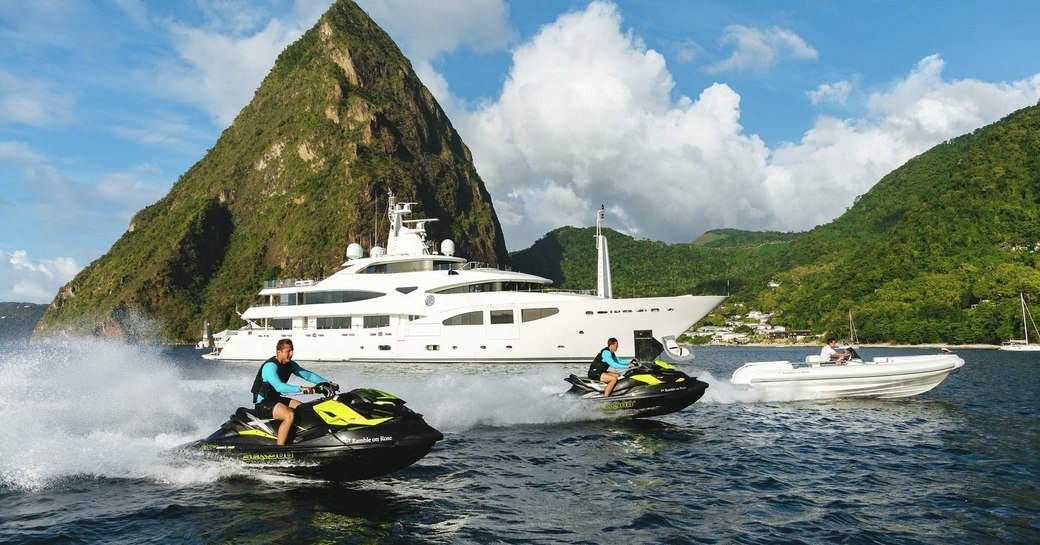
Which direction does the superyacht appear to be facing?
to the viewer's right

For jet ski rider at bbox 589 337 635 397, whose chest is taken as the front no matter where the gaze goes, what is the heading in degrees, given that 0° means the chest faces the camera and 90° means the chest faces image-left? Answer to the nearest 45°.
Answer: approximately 270°

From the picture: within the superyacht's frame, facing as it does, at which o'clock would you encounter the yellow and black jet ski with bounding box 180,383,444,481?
The yellow and black jet ski is roughly at 3 o'clock from the superyacht.

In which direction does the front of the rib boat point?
to the viewer's right

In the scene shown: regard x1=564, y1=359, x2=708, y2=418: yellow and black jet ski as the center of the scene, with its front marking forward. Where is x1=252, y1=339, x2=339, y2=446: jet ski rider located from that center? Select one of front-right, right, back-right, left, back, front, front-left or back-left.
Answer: back-right

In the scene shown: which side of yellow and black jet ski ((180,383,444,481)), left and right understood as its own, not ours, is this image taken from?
right

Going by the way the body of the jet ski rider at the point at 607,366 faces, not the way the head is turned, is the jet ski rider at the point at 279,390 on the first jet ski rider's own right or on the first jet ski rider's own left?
on the first jet ski rider's own right

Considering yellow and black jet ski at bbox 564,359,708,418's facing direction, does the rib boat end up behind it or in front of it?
in front

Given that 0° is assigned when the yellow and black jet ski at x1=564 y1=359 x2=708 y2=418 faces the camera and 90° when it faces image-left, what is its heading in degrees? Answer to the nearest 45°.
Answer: approximately 270°
